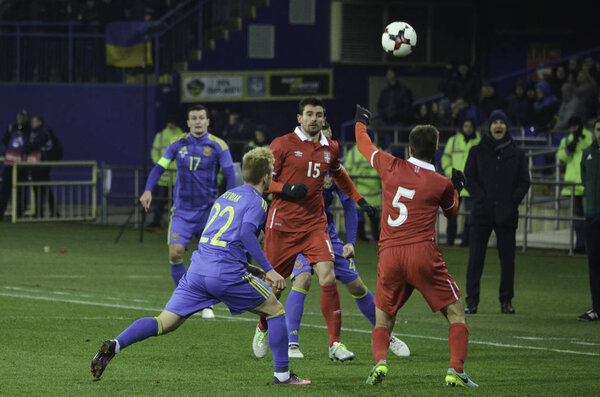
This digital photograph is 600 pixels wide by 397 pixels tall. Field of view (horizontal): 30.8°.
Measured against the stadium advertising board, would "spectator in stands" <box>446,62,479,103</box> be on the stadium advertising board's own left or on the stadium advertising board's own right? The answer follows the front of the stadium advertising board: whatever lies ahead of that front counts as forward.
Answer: on the stadium advertising board's own left

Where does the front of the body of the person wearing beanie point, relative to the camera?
toward the camera

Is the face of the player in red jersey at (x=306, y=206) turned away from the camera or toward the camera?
toward the camera

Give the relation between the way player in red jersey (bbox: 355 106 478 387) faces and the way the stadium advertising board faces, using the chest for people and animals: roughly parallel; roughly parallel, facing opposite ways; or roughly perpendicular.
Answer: roughly parallel, facing opposite ways

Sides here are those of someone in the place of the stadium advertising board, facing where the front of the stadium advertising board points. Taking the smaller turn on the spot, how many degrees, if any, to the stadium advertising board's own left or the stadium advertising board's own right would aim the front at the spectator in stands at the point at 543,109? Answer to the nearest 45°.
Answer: approximately 45° to the stadium advertising board's own left

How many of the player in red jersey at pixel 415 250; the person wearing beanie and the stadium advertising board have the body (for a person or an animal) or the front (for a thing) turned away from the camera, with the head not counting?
1

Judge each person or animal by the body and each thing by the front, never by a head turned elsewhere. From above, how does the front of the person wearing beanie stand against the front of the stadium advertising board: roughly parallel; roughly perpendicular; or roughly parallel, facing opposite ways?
roughly parallel

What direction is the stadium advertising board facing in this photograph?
toward the camera

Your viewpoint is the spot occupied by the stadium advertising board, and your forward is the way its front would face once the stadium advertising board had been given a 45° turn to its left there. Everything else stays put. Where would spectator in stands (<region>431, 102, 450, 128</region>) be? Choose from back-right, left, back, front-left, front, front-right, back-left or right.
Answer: front

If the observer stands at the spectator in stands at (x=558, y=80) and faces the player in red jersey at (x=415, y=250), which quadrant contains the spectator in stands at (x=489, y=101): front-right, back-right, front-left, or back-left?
front-right

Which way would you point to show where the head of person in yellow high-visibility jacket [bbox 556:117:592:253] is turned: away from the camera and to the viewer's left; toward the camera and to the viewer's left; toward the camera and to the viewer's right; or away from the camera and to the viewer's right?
toward the camera and to the viewer's left

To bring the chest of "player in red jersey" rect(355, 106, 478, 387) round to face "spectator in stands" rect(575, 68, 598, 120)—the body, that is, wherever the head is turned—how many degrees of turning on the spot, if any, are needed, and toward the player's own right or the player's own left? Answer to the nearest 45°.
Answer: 0° — they already face them

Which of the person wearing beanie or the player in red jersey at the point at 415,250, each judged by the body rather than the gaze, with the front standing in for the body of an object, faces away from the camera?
the player in red jersey

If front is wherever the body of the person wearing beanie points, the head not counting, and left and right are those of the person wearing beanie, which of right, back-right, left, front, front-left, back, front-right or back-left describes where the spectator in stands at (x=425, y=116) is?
back

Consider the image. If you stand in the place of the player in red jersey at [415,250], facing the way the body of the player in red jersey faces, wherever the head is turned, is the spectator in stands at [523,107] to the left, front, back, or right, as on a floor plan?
front

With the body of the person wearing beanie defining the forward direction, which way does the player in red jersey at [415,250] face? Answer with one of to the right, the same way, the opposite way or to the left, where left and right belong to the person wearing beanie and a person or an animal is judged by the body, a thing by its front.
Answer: the opposite way

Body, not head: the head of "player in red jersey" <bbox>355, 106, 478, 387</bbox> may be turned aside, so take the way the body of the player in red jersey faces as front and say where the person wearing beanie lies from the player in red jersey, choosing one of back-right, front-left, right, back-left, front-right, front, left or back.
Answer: front

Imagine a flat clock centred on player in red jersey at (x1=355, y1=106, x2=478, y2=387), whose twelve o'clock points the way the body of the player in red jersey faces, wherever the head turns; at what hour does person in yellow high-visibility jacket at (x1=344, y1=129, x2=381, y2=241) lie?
The person in yellow high-visibility jacket is roughly at 12 o'clock from the player in red jersey.

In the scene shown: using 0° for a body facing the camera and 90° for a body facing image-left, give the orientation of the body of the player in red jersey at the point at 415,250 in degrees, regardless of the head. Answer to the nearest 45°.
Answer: approximately 180°
